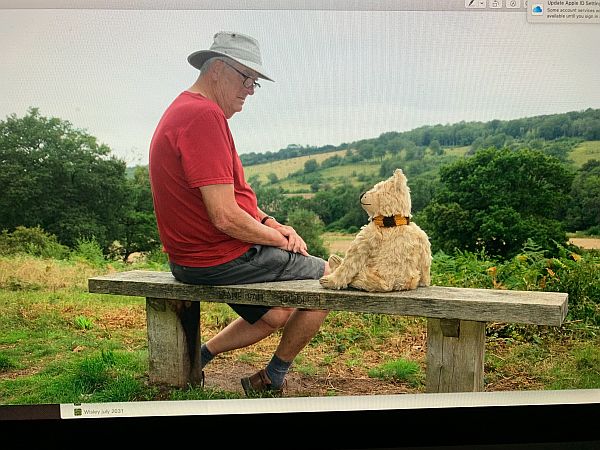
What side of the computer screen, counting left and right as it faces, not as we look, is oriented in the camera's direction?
front
